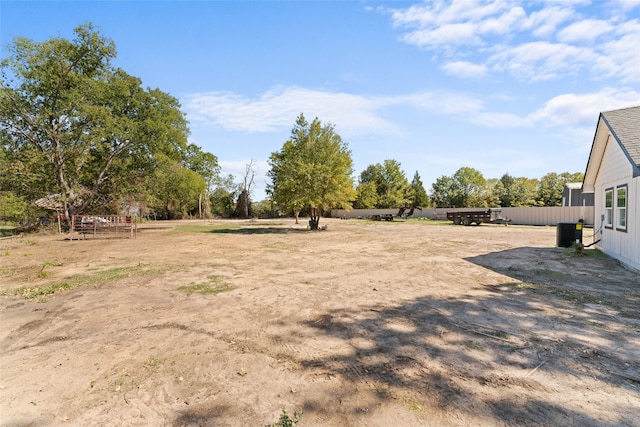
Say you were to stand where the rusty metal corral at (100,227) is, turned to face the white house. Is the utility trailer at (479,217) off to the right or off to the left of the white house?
left

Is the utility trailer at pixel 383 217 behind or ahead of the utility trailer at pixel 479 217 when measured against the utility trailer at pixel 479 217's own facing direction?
behind

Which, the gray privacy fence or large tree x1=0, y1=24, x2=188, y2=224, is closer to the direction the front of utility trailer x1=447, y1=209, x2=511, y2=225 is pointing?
the gray privacy fence

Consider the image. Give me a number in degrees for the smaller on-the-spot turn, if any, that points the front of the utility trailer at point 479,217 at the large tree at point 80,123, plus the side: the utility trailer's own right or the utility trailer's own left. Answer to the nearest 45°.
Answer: approximately 135° to the utility trailer's own right

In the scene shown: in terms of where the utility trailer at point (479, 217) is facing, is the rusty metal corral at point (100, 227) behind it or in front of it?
behind

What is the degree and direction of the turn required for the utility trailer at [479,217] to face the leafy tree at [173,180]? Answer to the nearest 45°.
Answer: approximately 180°

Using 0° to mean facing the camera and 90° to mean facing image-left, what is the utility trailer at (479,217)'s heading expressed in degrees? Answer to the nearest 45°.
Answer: approximately 270°
